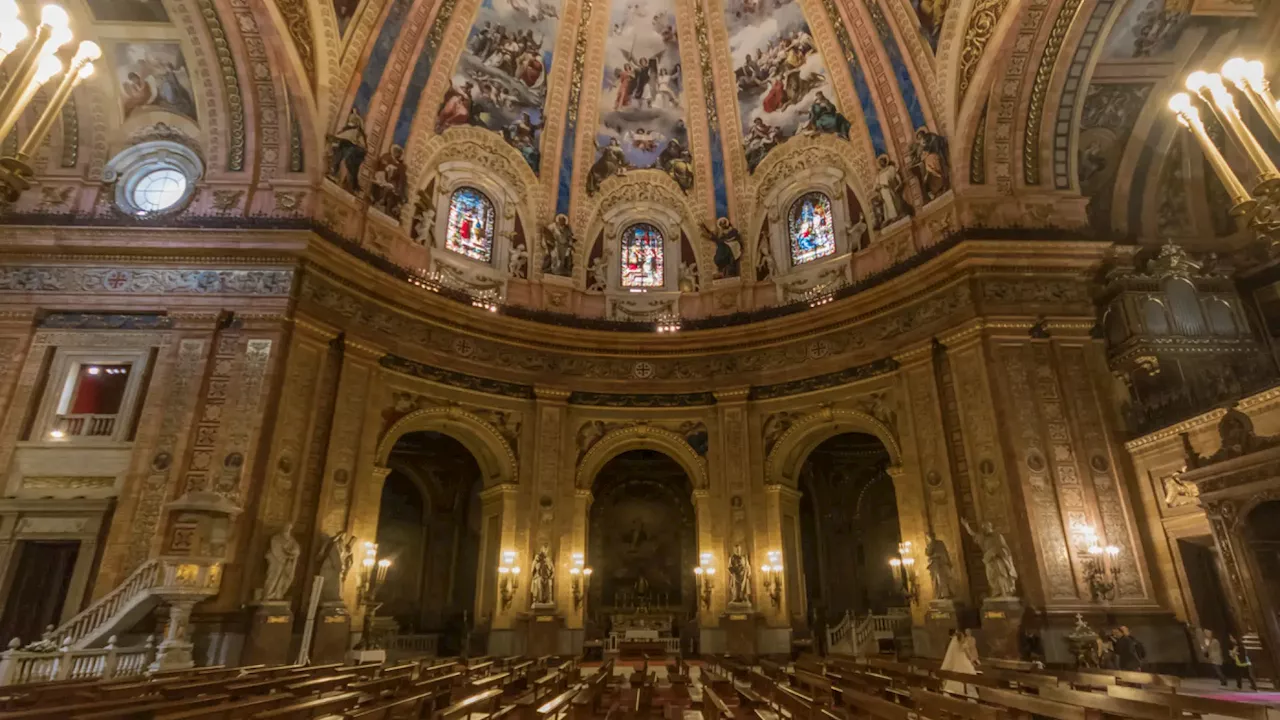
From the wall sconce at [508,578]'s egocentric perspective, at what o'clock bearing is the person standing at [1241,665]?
The person standing is roughly at 10 o'clock from the wall sconce.

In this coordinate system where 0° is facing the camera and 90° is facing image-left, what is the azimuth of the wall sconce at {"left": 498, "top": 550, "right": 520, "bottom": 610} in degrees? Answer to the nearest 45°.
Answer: approximately 0°

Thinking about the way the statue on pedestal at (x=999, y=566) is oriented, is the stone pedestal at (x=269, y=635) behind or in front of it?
in front

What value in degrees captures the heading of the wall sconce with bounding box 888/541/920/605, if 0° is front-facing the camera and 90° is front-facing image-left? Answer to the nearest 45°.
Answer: approximately 45°

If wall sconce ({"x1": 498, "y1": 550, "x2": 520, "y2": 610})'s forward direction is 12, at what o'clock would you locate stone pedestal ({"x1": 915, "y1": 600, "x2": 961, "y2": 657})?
The stone pedestal is roughly at 10 o'clock from the wall sconce.

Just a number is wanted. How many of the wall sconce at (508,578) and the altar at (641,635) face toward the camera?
2

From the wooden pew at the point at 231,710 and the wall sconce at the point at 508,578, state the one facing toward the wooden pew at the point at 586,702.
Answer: the wall sconce

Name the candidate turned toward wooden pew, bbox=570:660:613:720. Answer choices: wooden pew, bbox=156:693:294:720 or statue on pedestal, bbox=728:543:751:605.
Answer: the statue on pedestal

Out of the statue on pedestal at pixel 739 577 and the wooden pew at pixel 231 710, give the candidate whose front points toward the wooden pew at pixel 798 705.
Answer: the statue on pedestal
